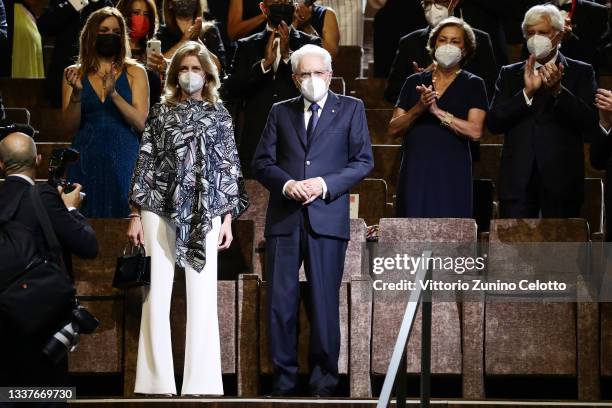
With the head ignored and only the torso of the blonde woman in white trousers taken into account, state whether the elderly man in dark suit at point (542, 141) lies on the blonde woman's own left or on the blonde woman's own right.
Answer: on the blonde woman's own left

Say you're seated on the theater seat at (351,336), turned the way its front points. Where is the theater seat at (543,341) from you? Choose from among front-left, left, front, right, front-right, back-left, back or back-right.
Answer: left

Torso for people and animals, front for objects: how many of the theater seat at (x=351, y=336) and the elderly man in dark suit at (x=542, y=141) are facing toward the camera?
2

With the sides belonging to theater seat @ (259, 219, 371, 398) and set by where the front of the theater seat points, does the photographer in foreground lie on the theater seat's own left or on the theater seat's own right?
on the theater seat's own right

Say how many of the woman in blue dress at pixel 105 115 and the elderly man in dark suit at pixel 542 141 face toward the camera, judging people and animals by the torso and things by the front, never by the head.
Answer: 2

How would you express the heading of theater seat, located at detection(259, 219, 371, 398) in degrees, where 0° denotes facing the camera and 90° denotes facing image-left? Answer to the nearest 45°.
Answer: approximately 0°

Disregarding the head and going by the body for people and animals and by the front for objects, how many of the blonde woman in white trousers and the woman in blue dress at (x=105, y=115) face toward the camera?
2

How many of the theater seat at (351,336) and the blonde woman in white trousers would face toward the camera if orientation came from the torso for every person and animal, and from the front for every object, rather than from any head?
2

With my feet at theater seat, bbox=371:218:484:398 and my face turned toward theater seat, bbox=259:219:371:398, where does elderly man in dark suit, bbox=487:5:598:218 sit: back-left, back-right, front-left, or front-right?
back-right

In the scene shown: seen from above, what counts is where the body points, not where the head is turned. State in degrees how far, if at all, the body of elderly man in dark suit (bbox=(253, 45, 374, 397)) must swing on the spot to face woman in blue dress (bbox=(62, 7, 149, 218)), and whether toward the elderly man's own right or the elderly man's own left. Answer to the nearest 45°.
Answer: approximately 135° to the elderly man's own right

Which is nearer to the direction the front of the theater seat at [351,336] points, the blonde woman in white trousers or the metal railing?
the metal railing

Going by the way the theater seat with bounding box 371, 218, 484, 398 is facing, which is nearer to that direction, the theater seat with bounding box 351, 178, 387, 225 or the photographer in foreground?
the photographer in foreground

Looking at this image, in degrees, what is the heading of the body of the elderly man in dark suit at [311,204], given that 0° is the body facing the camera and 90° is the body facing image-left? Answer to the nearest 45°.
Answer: approximately 0°

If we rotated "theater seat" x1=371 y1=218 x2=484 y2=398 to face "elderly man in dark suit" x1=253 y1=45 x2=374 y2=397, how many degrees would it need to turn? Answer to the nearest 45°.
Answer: approximately 90° to its right
